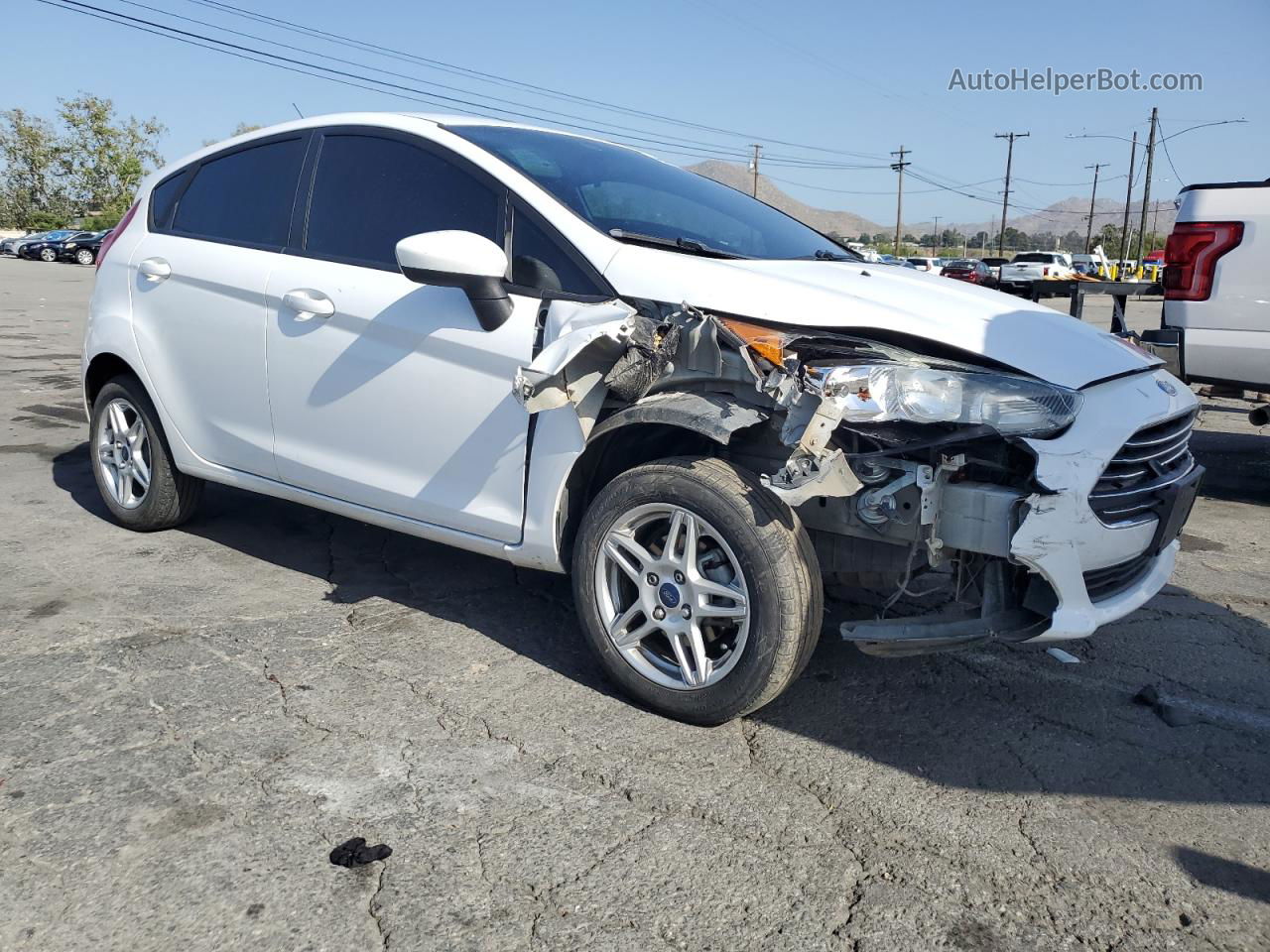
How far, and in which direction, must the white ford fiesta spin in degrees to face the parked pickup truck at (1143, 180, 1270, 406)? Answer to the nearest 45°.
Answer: approximately 90° to its left

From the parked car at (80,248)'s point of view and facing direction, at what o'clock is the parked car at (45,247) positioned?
the parked car at (45,247) is roughly at 3 o'clock from the parked car at (80,248).

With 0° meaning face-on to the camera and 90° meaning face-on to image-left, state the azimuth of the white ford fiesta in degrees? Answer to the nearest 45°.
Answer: approximately 315°

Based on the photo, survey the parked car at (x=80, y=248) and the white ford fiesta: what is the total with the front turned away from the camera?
0
